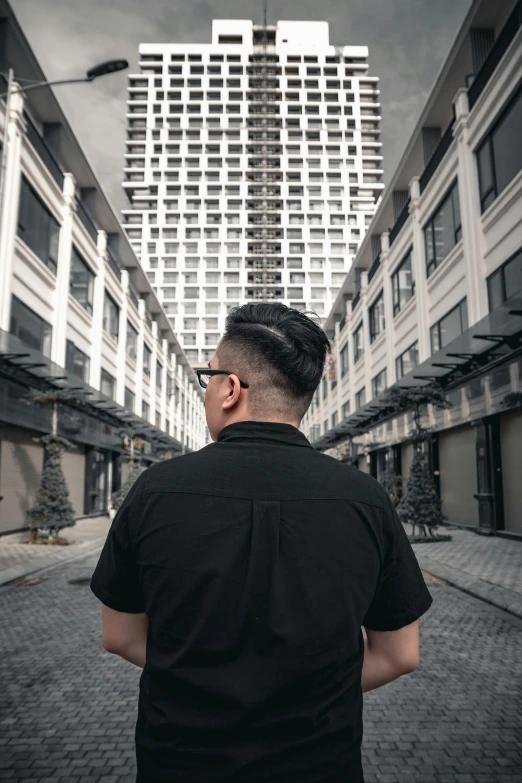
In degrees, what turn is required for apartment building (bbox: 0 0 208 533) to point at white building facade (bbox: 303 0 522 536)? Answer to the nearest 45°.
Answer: approximately 45° to its right

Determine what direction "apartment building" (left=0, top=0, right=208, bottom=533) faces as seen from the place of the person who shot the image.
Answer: facing to the right of the viewer

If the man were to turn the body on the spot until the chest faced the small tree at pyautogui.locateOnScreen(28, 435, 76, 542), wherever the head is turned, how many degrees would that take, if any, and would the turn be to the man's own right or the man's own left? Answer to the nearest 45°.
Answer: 0° — they already face it

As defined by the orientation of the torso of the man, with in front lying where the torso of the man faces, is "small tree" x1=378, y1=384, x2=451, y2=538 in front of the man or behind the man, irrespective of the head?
in front

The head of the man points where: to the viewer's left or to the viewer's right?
to the viewer's left

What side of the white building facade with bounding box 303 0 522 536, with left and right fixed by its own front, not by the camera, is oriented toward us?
left

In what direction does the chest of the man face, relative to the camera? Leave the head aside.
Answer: away from the camera

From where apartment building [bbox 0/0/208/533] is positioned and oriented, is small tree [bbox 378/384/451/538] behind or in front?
in front

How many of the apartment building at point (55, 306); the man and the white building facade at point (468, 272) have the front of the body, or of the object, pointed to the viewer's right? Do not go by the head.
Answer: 1

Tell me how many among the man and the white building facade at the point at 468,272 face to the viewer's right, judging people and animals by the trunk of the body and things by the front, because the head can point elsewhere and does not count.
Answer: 0

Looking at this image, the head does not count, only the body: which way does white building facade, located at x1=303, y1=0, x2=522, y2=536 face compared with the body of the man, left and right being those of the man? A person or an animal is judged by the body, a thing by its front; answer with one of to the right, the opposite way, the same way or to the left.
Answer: to the left

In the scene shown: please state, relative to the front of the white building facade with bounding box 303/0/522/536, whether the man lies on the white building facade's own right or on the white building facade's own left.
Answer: on the white building facade's own left

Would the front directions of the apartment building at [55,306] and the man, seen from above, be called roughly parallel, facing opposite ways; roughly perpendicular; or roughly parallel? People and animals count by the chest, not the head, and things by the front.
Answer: roughly perpendicular

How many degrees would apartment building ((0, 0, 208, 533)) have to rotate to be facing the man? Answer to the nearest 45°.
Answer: approximately 90° to its right

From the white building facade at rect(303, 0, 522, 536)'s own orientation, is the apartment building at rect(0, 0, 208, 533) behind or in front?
in front
